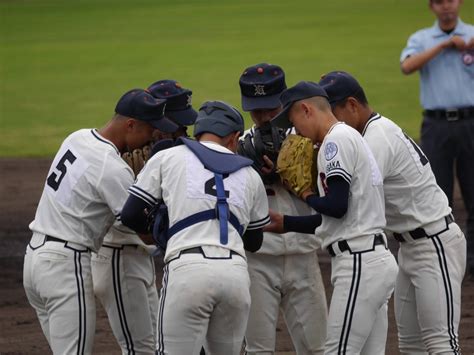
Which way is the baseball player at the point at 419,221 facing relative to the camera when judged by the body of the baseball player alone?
to the viewer's left

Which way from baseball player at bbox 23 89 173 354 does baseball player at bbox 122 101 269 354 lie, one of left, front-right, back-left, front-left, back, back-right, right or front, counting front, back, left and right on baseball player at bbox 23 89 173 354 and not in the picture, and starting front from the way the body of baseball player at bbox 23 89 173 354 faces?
right

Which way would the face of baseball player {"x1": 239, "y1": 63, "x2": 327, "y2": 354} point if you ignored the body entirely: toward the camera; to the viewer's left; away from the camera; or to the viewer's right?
toward the camera

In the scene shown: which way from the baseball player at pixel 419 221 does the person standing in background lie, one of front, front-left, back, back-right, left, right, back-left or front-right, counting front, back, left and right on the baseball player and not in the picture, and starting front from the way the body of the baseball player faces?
right

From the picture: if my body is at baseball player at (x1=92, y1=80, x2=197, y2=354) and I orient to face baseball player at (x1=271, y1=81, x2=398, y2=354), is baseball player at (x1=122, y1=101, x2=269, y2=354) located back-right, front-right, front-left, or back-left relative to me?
front-right

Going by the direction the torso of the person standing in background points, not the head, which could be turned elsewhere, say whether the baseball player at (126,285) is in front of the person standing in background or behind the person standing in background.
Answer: in front

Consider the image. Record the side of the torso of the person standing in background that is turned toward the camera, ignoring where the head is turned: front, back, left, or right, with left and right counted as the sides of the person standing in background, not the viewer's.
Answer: front

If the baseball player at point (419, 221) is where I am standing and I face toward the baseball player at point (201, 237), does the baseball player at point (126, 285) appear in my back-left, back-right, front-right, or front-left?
front-right

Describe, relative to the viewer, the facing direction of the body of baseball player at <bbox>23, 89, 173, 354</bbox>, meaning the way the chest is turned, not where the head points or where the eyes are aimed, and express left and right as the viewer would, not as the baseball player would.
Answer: facing away from the viewer and to the right of the viewer

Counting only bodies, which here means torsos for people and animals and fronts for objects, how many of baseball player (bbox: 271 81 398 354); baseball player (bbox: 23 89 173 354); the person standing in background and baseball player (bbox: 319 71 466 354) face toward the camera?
1

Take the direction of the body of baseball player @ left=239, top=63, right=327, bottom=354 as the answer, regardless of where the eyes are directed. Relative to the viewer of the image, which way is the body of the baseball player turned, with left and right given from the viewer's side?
facing the viewer

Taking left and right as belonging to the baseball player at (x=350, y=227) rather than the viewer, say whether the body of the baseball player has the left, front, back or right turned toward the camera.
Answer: left

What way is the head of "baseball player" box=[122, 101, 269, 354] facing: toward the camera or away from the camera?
away from the camera

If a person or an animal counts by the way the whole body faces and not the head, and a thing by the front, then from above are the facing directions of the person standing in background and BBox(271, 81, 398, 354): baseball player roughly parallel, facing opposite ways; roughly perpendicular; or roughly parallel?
roughly perpendicular

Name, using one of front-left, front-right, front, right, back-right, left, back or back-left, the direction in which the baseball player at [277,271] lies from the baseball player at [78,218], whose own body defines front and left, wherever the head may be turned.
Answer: front-right

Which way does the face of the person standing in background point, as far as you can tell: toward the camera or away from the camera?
toward the camera
